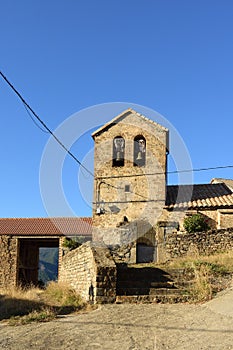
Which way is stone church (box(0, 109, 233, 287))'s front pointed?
toward the camera

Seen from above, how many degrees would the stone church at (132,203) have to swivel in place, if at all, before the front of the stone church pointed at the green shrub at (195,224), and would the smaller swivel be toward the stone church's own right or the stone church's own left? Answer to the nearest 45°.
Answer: approximately 45° to the stone church's own left

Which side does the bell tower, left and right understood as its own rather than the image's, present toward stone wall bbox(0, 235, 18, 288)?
right

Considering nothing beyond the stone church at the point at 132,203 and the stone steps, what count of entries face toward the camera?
2

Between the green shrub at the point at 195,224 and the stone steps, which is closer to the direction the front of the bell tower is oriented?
the stone steps

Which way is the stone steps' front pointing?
toward the camera

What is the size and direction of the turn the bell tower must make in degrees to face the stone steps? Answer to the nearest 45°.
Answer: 0° — it already faces it

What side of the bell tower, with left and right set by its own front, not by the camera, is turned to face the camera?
front

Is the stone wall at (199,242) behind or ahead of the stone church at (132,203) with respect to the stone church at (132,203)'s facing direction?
ahead

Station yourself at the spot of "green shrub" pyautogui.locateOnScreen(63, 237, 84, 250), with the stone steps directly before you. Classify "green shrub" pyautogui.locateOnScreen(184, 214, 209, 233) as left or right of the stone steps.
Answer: left
